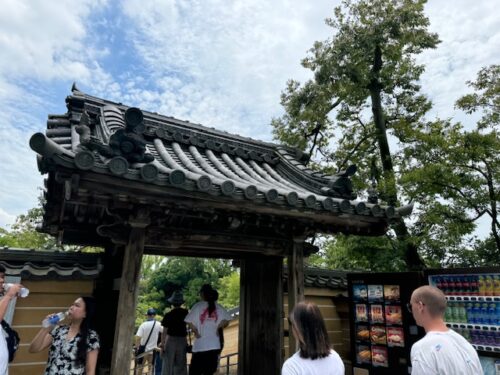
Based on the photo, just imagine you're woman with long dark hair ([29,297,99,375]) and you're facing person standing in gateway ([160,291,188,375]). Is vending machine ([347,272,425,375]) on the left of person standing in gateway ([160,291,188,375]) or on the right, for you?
right

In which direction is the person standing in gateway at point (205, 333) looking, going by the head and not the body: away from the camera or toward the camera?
away from the camera

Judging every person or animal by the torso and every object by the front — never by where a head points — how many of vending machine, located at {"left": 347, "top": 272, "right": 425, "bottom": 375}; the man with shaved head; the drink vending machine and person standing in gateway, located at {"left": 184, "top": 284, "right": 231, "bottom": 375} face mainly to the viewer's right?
0

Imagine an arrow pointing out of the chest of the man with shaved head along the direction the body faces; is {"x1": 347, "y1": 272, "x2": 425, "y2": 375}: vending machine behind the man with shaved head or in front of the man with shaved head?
in front

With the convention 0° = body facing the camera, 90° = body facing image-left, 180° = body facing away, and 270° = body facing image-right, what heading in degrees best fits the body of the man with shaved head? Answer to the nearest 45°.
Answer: approximately 135°

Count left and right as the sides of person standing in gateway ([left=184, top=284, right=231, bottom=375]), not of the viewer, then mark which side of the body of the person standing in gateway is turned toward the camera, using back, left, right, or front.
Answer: back

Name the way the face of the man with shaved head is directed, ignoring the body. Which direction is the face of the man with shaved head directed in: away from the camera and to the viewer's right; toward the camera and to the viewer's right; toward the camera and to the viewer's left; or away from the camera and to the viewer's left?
away from the camera and to the viewer's left

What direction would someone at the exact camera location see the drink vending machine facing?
facing the viewer and to the left of the viewer

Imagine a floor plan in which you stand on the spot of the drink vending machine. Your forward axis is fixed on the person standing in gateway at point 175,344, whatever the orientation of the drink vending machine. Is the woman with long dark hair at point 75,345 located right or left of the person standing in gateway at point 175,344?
left

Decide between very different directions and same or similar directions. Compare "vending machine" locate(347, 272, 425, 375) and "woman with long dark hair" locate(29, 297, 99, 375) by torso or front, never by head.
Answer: same or similar directions

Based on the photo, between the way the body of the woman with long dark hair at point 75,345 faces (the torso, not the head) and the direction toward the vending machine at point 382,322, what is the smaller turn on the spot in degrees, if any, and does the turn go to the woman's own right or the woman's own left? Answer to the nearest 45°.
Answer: approximately 135° to the woman's own left

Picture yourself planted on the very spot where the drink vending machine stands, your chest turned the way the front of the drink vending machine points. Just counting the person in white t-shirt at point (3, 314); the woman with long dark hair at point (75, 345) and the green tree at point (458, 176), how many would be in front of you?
2

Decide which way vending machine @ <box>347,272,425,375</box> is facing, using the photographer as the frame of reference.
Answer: facing the viewer
